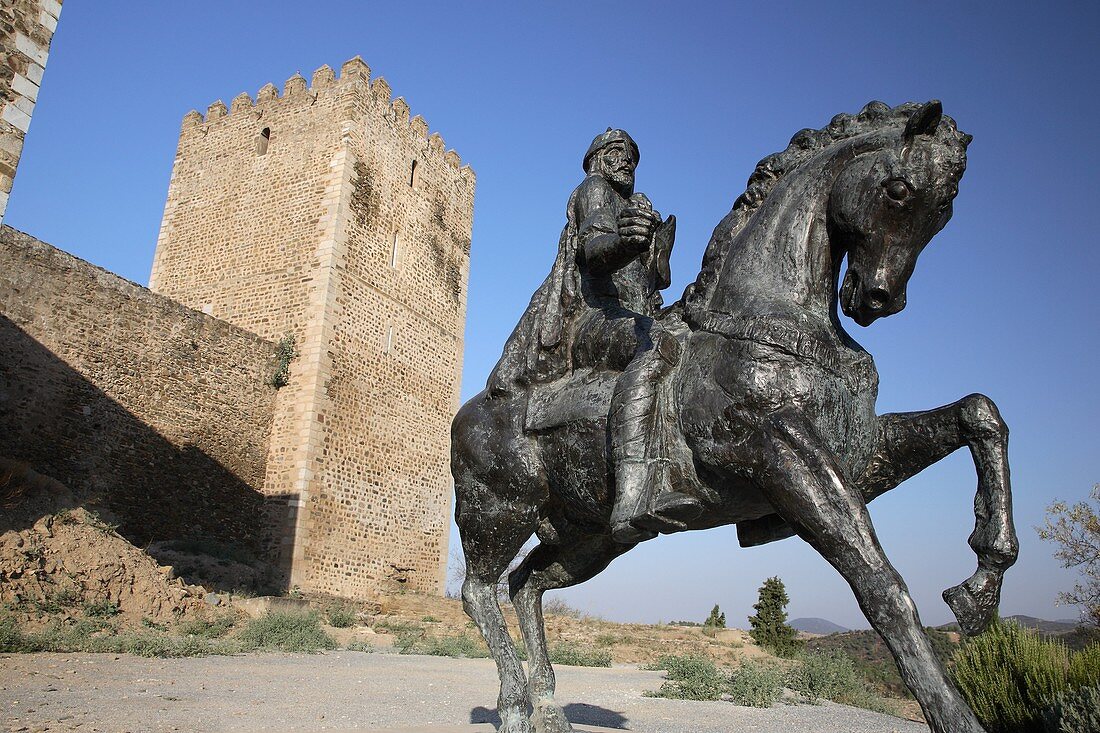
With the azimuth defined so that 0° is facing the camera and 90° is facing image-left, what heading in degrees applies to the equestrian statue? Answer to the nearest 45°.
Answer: approximately 315°

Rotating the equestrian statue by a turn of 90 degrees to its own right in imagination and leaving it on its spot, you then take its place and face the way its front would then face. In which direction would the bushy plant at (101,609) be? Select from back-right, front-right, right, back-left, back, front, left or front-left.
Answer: right

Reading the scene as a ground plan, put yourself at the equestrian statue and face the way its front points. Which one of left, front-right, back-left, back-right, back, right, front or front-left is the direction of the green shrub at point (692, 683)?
back-left

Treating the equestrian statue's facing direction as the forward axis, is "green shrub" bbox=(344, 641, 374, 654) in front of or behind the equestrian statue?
behind

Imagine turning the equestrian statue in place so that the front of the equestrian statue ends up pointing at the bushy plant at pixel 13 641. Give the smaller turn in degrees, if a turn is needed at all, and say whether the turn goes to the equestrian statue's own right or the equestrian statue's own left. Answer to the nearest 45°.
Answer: approximately 180°

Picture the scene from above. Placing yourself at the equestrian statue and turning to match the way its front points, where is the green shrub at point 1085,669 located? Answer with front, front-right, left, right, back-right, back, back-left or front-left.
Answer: left

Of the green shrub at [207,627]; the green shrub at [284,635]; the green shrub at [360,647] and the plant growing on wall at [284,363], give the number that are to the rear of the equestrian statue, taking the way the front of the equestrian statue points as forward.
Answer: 4

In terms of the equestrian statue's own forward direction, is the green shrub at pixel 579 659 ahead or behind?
behind

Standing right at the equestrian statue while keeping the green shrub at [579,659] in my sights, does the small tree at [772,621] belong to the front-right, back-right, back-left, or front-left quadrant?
front-right

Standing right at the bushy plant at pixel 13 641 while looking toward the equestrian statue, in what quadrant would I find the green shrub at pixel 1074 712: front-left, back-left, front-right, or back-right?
front-left

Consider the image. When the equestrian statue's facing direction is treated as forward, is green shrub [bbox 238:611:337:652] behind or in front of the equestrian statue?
behind

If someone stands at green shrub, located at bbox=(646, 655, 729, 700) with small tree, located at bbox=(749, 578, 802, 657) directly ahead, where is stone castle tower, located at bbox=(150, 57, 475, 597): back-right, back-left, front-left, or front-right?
front-left

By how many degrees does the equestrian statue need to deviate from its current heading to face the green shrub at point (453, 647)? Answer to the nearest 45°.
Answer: approximately 180°
